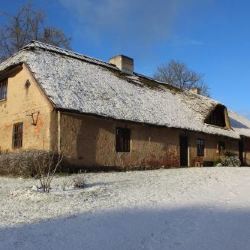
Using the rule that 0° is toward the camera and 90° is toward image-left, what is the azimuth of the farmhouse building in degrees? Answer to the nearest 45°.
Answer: approximately 315°
